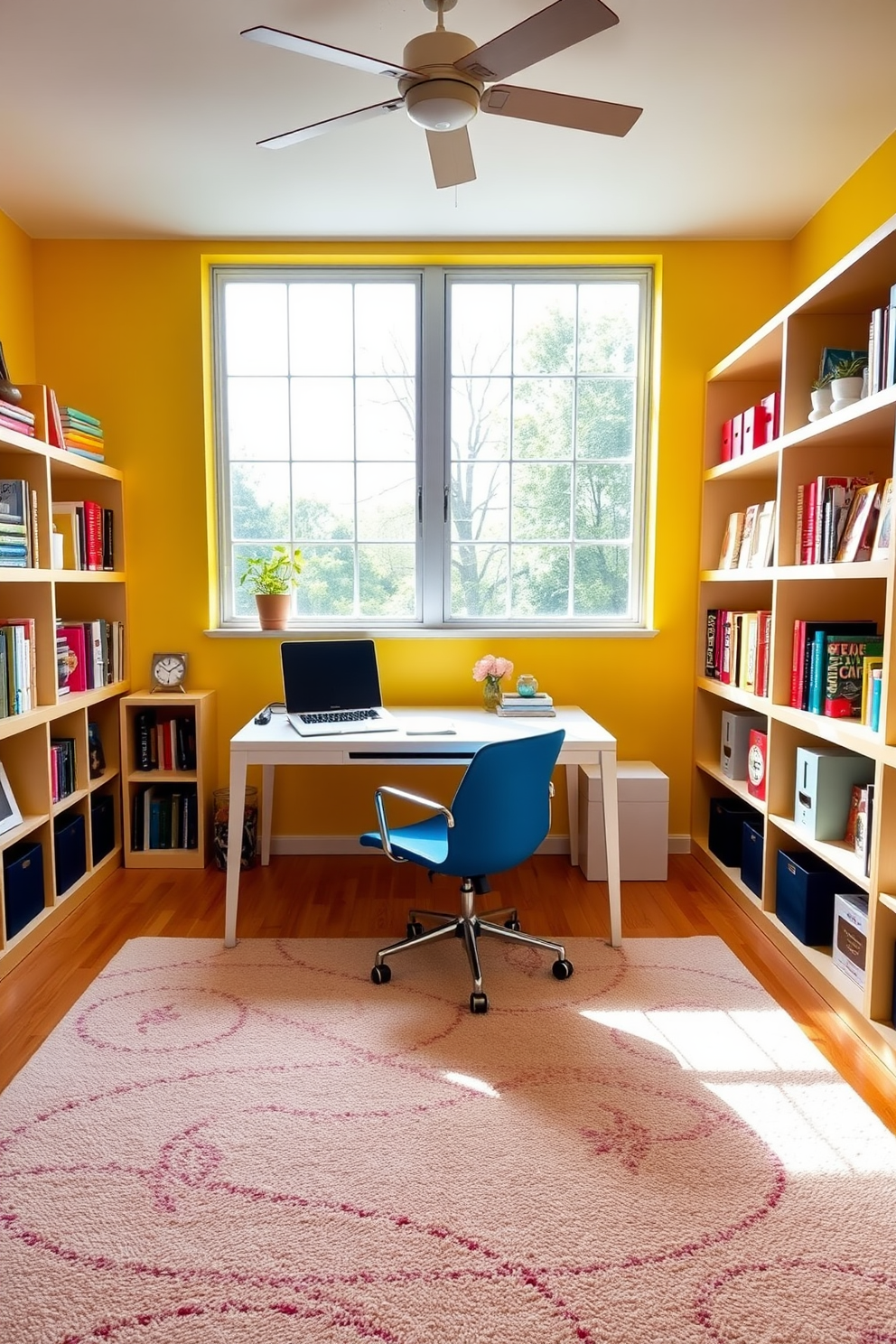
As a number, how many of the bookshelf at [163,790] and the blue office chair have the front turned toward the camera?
1

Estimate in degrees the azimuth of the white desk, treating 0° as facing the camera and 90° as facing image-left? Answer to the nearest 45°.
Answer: approximately 0°

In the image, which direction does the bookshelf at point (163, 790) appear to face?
toward the camera

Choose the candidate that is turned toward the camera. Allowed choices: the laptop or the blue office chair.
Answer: the laptop

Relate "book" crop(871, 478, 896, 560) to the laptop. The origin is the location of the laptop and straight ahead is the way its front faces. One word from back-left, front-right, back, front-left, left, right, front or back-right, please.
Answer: front-left

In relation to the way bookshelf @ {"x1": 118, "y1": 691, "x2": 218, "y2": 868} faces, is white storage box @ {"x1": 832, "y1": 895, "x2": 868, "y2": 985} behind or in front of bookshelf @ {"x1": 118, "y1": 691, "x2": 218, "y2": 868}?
in front

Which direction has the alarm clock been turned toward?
toward the camera

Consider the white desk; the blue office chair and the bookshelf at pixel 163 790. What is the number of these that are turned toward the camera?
2

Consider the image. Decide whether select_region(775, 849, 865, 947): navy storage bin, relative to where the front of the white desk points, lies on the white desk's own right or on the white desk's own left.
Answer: on the white desk's own left

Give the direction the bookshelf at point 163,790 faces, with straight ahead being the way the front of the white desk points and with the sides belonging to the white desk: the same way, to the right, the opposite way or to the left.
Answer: the same way

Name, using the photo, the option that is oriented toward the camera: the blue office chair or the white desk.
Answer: the white desk

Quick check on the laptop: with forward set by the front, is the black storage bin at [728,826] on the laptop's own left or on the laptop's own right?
on the laptop's own left

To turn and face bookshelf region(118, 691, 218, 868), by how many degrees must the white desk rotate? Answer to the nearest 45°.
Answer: approximately 135° to its right

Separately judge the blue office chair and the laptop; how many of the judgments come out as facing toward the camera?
1

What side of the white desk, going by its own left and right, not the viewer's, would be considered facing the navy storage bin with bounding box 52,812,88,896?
right

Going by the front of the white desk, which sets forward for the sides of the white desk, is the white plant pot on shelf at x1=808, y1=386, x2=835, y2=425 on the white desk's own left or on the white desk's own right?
on the white desk's own left
